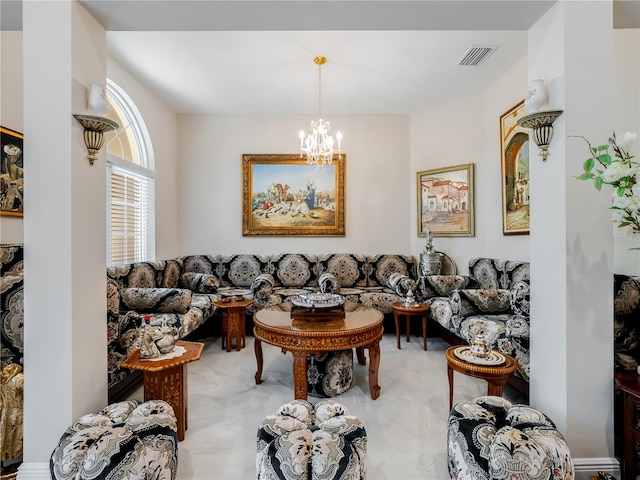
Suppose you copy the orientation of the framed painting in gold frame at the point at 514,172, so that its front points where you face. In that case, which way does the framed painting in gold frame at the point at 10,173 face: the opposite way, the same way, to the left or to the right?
the opposite way

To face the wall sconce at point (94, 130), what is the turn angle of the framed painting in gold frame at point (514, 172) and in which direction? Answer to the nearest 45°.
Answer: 0° — it already faces it

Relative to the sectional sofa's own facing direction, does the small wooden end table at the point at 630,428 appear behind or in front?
in front

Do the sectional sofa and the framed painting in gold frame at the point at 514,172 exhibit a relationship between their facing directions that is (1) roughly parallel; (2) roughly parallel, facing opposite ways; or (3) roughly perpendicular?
roughly perpendicular

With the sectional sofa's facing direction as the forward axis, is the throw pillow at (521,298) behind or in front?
in front

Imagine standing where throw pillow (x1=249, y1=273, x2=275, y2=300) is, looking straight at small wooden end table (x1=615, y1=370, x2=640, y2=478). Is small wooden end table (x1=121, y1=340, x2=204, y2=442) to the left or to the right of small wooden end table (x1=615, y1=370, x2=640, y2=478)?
right

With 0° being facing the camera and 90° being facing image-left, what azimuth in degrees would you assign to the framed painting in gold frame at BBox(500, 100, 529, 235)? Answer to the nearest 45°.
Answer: approximately 45°

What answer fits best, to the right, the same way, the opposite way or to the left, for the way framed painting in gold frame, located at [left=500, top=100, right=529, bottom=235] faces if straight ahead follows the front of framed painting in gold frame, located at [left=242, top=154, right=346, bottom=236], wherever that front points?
to the right

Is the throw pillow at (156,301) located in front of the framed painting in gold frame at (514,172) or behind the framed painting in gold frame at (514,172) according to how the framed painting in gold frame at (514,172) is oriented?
in front

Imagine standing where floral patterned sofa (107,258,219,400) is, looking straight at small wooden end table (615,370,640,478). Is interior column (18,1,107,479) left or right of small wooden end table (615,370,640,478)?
right

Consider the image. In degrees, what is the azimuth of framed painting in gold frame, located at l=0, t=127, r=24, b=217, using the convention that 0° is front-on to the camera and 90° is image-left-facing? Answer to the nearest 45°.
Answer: approximately 315°

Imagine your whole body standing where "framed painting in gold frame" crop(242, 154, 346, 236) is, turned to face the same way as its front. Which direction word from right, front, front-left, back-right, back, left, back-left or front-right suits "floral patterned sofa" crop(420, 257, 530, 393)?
front-left

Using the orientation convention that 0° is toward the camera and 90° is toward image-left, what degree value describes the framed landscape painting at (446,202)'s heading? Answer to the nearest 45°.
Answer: approximately 45°

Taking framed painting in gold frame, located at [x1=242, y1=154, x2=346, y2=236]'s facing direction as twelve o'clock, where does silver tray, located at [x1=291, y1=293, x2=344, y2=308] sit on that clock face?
The silver tray is roughly at 12 o'clock from the framed painting in gold frame.
